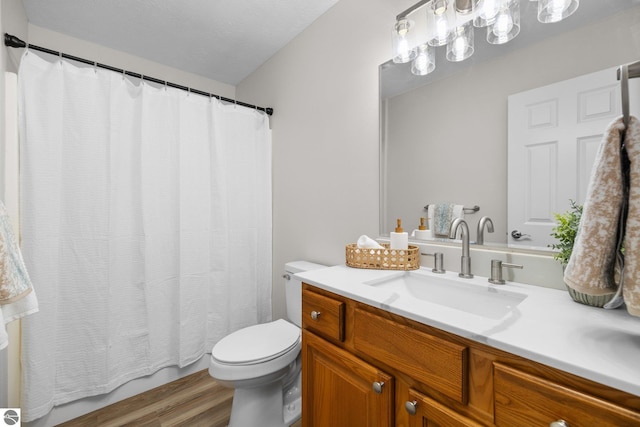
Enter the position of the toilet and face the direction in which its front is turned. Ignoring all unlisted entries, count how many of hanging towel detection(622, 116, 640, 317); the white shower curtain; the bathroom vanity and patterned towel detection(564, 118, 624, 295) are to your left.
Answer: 3

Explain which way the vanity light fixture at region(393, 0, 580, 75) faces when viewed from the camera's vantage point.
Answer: facing the viewer and to the left of the viewer

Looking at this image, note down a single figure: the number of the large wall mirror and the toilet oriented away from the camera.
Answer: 0

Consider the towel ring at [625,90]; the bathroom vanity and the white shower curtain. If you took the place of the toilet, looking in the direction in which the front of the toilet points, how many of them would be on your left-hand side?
2

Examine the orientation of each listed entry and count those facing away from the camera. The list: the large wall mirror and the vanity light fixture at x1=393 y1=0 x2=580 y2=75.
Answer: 0

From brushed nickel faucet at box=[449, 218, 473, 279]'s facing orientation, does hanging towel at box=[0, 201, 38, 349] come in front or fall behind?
in front

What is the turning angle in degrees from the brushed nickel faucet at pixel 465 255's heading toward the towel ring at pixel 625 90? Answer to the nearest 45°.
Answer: approximately 90° to its left

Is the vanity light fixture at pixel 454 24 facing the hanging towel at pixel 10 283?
yes

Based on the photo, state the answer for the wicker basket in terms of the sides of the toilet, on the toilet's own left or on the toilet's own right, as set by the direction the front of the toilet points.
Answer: on the toilet's own left

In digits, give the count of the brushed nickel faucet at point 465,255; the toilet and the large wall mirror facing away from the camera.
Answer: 0

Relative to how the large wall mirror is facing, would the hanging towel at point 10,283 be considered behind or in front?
in front
